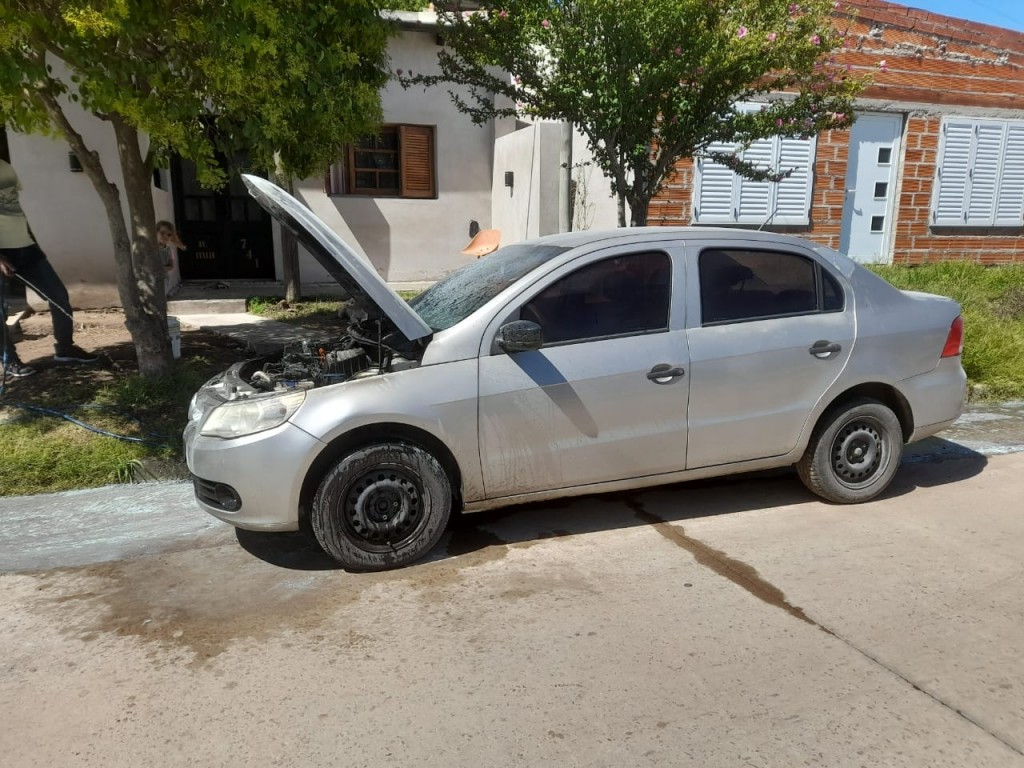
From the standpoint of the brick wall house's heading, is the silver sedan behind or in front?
in front

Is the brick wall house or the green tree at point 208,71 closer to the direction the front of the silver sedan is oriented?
the green tree

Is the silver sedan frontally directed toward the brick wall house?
no

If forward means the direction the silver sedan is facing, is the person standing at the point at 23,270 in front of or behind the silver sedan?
in front

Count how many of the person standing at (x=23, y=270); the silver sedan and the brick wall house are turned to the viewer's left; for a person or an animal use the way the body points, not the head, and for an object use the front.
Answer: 1

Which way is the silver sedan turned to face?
to the viewer's left

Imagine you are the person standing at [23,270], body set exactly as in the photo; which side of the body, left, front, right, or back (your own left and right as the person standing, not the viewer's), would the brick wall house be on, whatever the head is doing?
front

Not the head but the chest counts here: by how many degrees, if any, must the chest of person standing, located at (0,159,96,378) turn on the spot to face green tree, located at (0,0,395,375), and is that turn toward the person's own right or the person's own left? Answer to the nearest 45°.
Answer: approximately 45° to the person's own right

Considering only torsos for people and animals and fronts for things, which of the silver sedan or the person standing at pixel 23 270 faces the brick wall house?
the person standing

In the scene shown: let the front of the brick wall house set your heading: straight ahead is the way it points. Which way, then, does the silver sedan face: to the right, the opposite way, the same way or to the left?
to the right

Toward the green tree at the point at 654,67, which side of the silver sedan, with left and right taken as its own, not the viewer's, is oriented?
right

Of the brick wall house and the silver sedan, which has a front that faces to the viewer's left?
the silver sedan

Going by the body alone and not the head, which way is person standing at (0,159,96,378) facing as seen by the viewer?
to the viewer's right

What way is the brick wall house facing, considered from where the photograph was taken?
facing the viewer

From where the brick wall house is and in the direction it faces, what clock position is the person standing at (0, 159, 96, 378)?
The person standing is roughly at 3 o'clock from the brick wall house.
